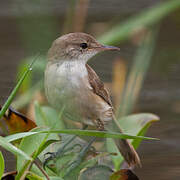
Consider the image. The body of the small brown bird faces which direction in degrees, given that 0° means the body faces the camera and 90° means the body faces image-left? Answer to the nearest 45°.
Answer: approximately 45°

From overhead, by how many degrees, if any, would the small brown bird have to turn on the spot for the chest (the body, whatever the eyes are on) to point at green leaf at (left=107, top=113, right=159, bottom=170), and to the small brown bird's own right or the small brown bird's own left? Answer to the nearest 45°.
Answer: approximately 135° to the small brown bird's own left

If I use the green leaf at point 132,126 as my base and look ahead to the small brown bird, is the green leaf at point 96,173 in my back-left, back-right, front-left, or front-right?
front-left

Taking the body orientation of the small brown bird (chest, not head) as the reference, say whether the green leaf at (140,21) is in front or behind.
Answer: behind

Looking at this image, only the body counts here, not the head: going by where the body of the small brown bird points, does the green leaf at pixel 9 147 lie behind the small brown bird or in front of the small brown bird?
in front

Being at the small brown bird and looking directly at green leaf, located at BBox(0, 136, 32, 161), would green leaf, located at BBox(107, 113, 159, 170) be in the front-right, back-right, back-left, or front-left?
back-left

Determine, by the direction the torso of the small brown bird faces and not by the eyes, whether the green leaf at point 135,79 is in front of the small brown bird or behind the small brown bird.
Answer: behind
